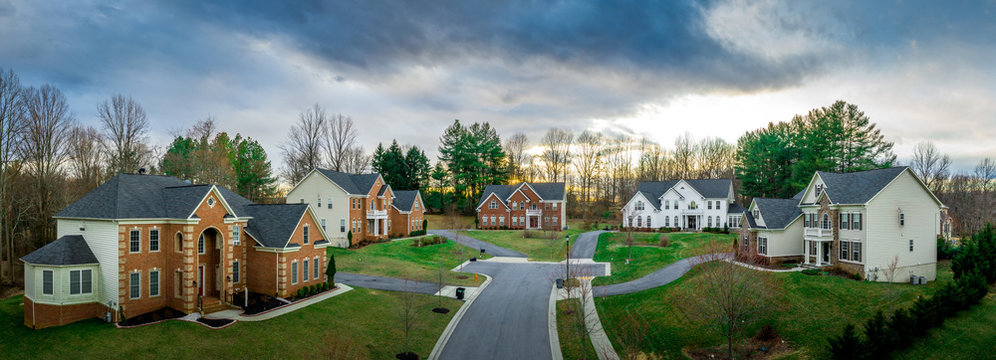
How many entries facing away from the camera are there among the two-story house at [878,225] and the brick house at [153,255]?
0

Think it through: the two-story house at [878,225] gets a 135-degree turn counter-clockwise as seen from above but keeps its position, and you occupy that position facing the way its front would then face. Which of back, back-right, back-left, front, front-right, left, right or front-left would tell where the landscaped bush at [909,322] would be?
right

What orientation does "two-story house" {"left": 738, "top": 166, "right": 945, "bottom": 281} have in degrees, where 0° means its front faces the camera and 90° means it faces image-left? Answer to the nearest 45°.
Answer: approximately 45°

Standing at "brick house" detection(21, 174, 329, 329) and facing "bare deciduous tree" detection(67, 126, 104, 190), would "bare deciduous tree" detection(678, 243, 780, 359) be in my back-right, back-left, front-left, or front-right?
back-right

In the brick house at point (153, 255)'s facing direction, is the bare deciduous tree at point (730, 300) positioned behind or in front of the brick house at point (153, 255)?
in front

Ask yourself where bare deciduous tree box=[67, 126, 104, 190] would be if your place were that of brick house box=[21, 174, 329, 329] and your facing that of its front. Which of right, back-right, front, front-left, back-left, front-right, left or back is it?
back-left

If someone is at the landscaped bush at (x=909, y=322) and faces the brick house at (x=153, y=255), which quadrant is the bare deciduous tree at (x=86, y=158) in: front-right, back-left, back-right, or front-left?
front-right

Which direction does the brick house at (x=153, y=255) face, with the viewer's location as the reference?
facing the viewer and to the right of the viewer

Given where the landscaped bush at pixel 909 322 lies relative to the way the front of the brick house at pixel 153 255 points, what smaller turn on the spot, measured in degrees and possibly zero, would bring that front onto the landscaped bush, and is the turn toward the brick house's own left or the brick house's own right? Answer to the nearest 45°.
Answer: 0° — it already faces it

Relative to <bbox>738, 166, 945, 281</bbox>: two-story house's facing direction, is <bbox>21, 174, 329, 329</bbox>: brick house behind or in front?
in front
